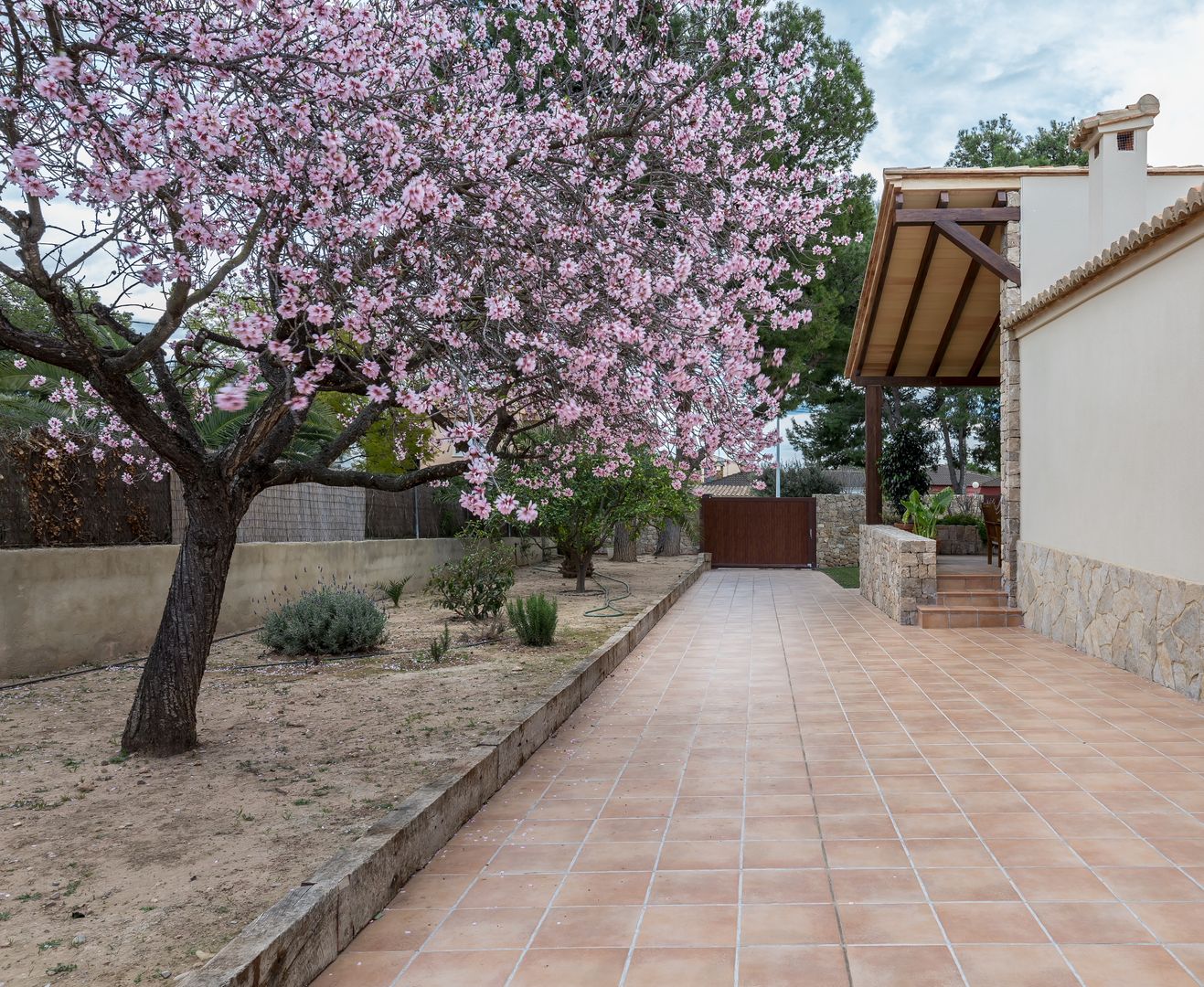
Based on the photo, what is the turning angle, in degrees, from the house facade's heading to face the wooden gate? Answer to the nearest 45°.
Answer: approximately 45° to its right

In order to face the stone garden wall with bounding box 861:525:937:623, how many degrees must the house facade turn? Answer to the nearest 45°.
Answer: approximately 45° to its right

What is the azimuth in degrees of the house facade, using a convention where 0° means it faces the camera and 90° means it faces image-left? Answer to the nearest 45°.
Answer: approximately 90°

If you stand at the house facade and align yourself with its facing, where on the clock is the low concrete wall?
The low concrete wall is roughly at 11 o'clock from the house facade.

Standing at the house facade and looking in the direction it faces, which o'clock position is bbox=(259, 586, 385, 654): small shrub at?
The small shrub is roughly at 11 o'clock from the house facade.
